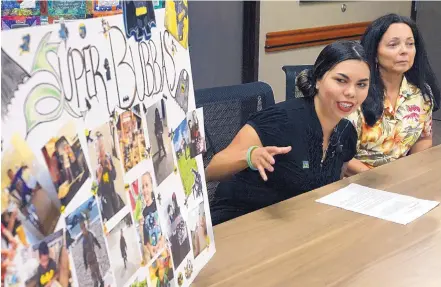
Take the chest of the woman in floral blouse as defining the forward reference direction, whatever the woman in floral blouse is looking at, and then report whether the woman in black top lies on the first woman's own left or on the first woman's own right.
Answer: on the first woman's own right

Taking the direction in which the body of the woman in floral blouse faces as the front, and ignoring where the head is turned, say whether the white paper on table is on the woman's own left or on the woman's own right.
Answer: on the woman's own right

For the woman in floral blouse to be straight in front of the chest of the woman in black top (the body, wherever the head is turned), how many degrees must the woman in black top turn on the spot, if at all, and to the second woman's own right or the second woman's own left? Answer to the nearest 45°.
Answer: approximately 90° to the second woman's own left

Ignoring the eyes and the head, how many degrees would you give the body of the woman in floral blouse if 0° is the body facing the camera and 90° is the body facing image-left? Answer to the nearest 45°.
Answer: approximately 315°

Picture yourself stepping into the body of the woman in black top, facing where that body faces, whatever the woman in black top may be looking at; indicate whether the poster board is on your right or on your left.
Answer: on your right

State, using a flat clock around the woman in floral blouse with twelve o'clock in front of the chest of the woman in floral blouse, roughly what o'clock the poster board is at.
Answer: The poster board is roughly at 2 o'clock from the woman in floral blouse.

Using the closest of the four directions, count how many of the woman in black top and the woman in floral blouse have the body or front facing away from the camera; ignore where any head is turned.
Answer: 0
